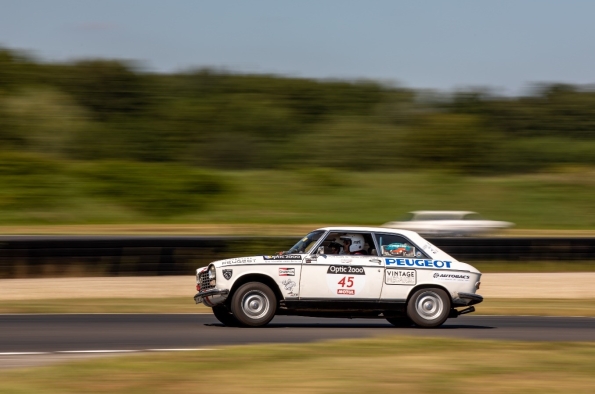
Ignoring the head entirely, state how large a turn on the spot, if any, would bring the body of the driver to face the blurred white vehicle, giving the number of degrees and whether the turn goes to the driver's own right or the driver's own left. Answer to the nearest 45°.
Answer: approximately 90° to the driver's own right

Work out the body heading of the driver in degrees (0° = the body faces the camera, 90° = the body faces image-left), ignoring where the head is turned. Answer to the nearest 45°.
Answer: approximately 90°

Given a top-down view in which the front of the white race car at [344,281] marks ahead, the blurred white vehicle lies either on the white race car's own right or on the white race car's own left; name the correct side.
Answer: on the white race car's own right

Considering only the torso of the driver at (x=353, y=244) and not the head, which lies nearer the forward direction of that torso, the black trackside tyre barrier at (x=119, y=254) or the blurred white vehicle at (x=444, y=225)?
the black trackside tyre barrier

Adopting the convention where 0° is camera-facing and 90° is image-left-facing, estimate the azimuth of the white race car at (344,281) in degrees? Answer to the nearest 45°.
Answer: approximately 90°

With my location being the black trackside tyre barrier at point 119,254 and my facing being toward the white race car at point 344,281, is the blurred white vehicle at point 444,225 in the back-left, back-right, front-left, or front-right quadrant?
back-left

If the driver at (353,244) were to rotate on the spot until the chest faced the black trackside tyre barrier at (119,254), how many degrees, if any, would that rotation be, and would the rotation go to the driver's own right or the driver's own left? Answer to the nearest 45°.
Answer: approximately 45° to the driver's own right
